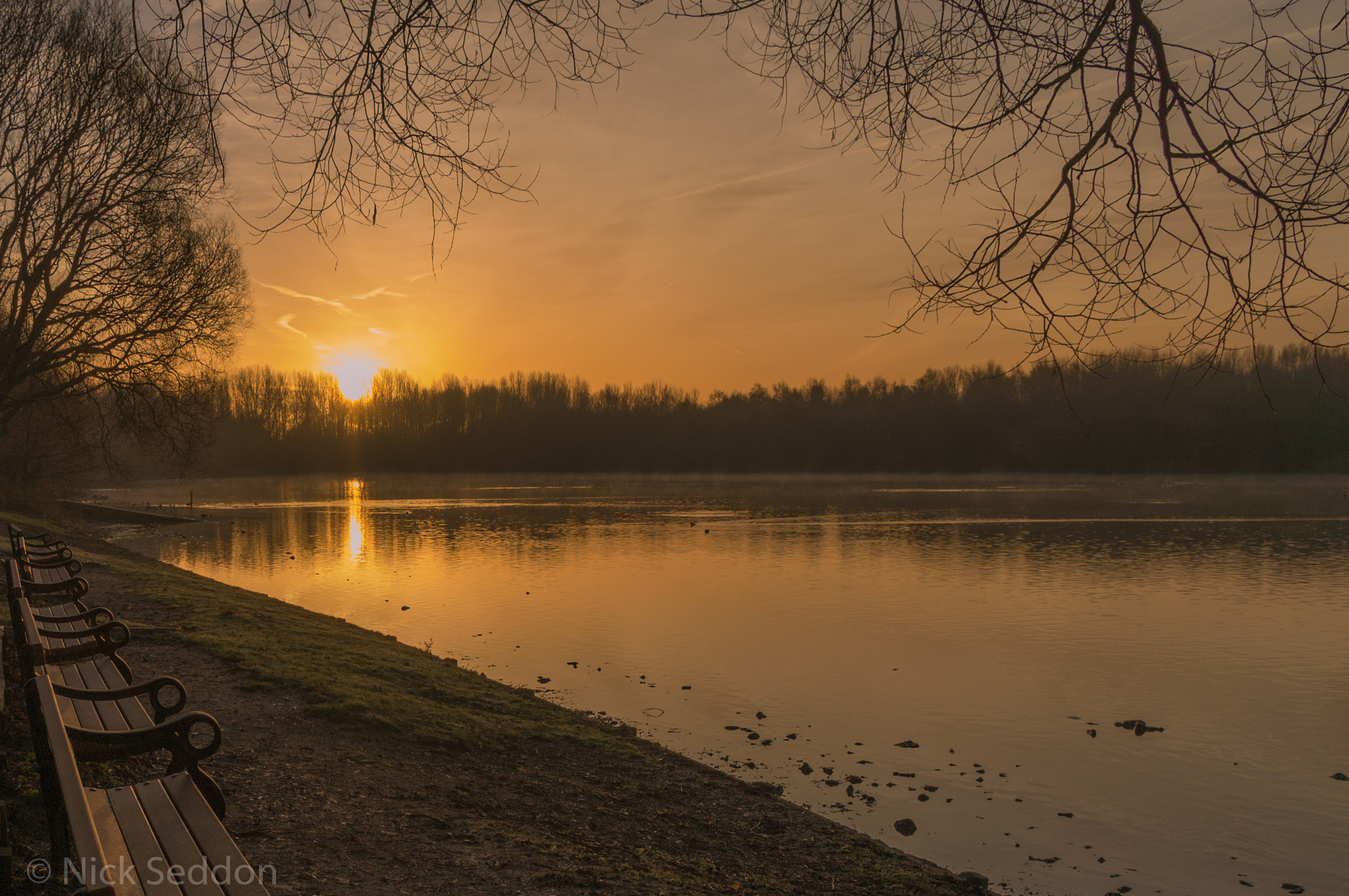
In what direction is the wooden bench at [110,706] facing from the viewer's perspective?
to the viewer's right

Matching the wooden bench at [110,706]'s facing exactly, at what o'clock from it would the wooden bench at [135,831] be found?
the wooden bench at [135,831] is roughly at 3 o'clock from the wooden bench at [110,706].

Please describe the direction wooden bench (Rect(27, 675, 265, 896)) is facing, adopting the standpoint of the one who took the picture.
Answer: facing to the right of the viewer

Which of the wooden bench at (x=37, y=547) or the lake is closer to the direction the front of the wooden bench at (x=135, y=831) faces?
the lake

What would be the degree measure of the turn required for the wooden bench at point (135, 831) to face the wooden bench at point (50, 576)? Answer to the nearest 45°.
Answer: approximately 90° to its left

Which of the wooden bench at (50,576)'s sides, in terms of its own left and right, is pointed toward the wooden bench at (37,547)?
left

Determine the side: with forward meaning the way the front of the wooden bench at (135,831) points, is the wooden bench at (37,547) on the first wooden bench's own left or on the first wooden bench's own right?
on the first wooden bench's own left

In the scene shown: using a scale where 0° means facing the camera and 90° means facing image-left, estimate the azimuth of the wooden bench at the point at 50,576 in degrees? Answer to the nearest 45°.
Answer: approximately 270°

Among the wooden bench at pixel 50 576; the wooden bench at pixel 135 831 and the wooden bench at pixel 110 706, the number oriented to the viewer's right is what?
3

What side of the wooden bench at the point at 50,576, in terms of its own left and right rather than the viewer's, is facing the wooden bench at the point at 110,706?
right
